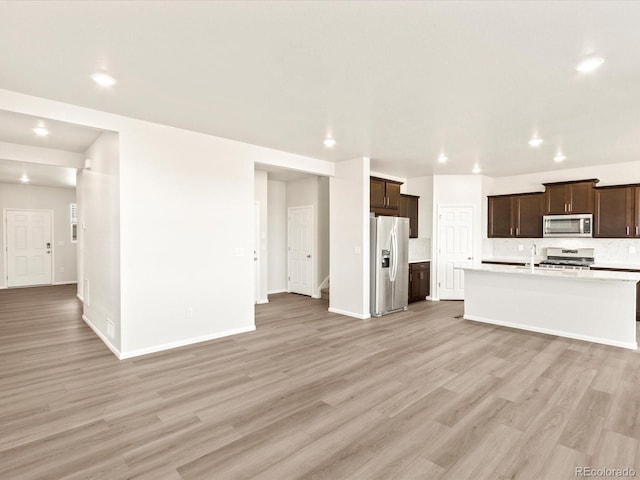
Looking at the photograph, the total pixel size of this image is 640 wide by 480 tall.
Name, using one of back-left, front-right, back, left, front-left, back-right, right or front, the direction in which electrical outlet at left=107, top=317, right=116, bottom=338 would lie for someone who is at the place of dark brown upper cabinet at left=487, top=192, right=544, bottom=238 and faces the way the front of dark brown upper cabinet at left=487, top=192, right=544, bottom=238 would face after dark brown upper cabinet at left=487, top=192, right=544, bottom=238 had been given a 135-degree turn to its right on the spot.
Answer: left

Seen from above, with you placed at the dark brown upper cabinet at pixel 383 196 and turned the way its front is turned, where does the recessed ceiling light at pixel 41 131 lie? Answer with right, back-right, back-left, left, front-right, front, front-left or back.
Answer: right

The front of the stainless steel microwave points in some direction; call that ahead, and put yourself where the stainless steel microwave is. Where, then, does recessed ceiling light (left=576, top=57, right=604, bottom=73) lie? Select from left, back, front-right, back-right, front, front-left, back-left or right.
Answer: front

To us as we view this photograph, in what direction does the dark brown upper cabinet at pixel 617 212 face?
facing the viewer

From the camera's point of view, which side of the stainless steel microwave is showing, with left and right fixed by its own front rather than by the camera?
front

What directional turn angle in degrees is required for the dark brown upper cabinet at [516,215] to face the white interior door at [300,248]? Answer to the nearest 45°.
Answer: approximately 90° to its right

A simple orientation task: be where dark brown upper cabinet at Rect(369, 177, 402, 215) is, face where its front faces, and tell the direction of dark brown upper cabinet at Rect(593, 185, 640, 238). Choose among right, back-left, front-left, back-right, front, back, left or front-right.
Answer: front-left

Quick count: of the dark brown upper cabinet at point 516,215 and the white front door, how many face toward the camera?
2

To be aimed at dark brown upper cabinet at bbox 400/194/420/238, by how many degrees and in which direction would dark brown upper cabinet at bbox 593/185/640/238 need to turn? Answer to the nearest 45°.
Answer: approximately 90° to its right

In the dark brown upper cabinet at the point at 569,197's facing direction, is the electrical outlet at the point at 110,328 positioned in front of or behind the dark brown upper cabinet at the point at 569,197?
in front

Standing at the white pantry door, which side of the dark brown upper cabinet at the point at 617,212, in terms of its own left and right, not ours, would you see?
right

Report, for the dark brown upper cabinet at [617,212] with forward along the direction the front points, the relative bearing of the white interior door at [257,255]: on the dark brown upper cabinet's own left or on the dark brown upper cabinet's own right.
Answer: on the dark brown upper cabinet's own right

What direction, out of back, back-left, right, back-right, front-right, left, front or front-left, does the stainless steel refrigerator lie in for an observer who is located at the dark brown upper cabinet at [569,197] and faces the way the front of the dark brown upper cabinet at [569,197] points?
front-right

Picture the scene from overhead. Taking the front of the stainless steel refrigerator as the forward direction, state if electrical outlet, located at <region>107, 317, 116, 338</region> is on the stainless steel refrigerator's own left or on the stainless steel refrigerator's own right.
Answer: on the stainless steel refrigerator's own right

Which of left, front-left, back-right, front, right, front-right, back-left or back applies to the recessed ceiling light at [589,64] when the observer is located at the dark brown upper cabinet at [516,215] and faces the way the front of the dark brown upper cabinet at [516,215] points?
front

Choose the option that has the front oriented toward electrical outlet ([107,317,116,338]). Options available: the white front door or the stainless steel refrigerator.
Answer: the white front door

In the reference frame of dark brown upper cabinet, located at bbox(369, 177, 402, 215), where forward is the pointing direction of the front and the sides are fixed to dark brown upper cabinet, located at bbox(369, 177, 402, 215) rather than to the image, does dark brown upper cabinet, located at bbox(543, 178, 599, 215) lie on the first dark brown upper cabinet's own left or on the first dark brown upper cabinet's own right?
on the first dark brown upper cabinet's own left

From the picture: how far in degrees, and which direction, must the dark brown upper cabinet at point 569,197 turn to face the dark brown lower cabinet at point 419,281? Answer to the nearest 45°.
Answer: approximately 90° to its right
